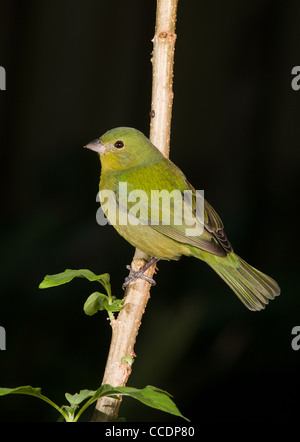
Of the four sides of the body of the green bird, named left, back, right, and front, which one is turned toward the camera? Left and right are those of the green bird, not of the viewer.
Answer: left
